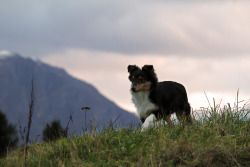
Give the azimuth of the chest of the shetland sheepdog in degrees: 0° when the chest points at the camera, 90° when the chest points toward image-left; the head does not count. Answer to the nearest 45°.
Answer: approximately 45°
